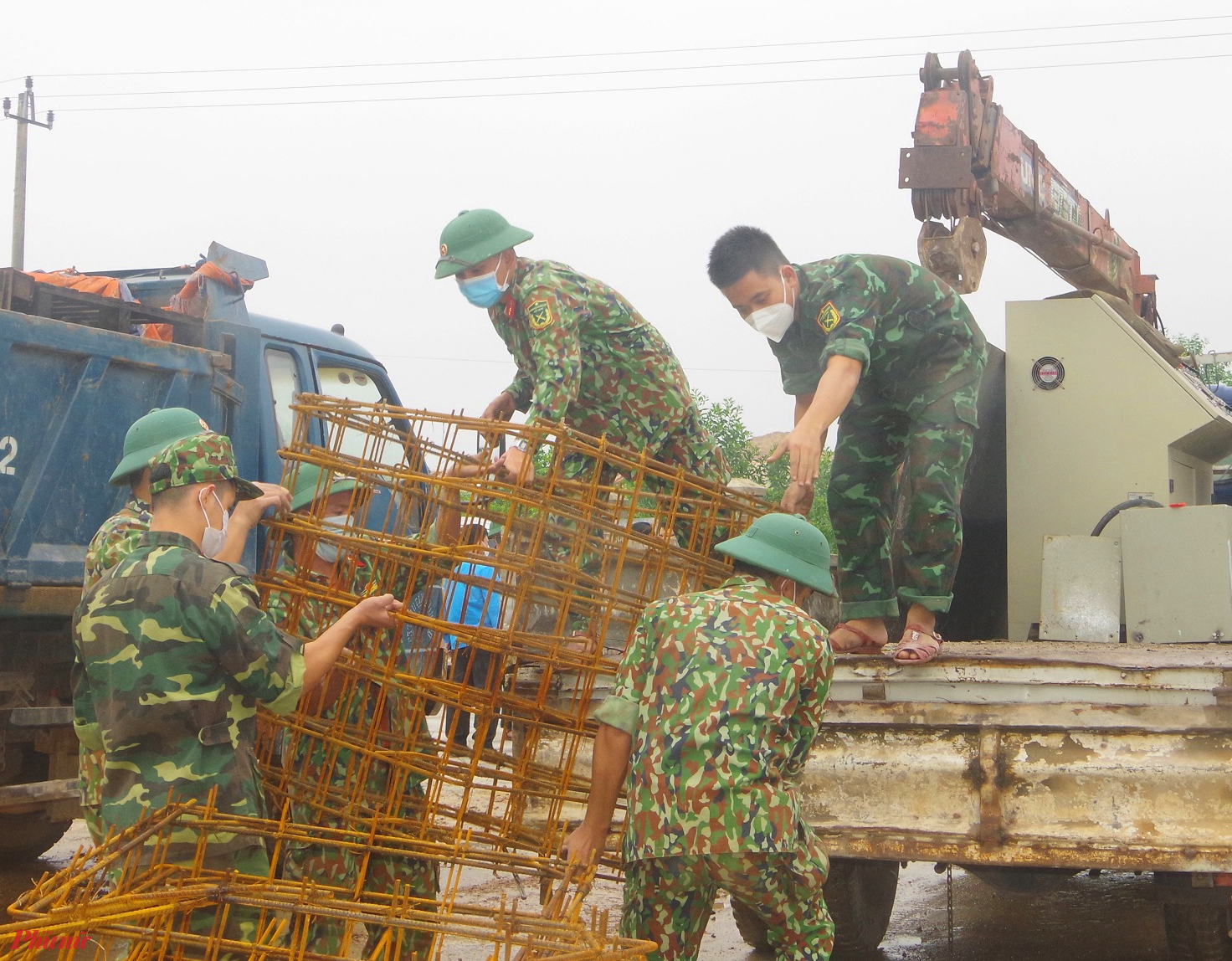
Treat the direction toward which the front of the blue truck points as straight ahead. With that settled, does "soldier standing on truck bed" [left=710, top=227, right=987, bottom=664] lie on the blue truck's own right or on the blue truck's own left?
on the blue truck's own right

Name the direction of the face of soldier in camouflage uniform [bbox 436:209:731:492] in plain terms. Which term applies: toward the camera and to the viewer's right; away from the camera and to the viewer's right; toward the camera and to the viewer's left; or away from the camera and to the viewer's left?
toward the camera and to the viewer's left

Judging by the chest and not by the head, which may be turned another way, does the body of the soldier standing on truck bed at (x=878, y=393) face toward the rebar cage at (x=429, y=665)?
yes

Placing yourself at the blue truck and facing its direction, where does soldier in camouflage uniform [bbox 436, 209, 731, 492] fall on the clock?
The soldier in camouflage uniform is roughly at 3 o'clock from the blue truck.

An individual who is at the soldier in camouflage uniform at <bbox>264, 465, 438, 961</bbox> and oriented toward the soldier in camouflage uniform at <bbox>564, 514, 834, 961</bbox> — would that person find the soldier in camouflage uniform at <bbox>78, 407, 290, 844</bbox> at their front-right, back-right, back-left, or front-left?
back-right

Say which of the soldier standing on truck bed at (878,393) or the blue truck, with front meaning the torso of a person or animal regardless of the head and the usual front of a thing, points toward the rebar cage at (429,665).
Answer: the soldier standing on truck bed

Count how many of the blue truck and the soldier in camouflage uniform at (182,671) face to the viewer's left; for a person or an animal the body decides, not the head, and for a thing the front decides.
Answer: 0

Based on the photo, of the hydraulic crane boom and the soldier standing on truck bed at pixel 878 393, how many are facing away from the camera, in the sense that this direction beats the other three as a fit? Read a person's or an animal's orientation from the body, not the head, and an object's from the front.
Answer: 0

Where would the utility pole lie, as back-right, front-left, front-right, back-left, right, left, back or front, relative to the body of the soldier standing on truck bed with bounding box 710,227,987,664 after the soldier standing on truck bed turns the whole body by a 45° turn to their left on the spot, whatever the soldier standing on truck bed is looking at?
back-right

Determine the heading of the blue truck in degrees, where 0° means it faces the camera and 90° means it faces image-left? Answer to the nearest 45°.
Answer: approximately 225°

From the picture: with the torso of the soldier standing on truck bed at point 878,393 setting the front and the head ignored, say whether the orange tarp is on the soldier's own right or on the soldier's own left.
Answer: on the soldier's own right
